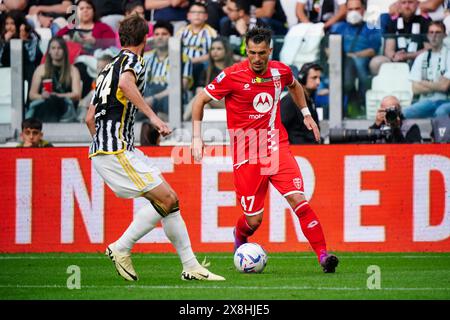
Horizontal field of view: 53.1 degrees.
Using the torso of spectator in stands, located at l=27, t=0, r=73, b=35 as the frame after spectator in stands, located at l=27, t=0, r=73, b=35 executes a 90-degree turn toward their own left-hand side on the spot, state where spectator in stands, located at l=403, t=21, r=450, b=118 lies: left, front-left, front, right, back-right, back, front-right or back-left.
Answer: front-right

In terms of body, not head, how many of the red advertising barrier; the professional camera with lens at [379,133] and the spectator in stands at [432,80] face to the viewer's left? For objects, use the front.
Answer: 1

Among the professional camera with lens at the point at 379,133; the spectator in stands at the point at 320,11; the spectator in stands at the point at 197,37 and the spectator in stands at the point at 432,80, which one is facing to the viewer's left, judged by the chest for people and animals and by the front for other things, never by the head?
the professional camera with lens

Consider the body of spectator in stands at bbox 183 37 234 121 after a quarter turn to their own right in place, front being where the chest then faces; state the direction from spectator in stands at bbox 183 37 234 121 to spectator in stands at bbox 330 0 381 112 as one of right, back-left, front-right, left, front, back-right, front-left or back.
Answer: back-right

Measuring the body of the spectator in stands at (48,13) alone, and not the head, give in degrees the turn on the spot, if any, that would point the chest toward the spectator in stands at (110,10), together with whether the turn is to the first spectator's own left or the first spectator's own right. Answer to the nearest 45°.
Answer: approximately 45° to the first spectator's own left

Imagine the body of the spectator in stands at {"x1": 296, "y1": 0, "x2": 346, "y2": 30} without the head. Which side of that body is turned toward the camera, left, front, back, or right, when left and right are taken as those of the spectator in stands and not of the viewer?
front

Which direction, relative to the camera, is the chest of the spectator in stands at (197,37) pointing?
toward the camera
